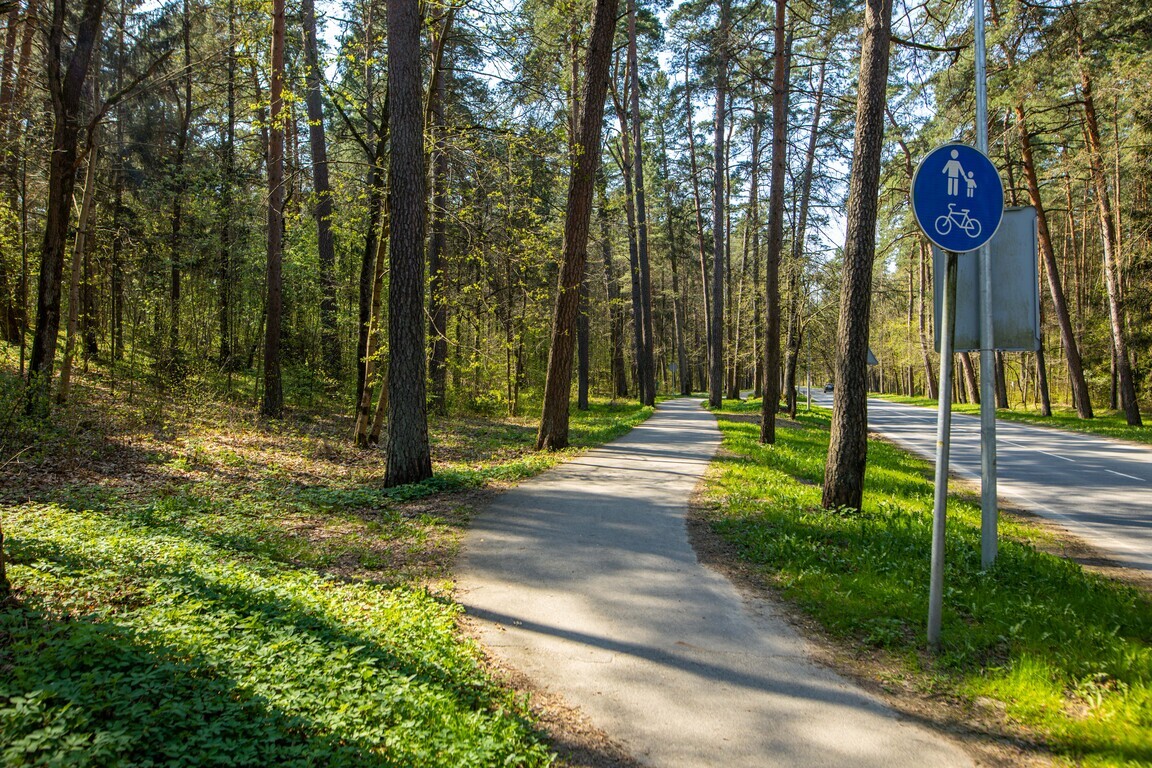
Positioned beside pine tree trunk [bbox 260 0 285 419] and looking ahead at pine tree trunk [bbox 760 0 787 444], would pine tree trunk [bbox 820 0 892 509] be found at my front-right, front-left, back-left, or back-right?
front-right

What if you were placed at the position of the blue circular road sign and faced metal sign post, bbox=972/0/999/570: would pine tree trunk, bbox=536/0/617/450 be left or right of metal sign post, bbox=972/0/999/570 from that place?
left

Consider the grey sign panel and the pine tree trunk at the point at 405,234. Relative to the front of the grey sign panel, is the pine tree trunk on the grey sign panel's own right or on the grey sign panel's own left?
on the grey sign panel's own left

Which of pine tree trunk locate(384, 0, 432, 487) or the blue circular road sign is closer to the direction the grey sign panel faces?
the pine tree trunk

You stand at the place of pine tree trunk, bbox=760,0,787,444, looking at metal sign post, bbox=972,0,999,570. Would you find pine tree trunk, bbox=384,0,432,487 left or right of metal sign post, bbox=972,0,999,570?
right

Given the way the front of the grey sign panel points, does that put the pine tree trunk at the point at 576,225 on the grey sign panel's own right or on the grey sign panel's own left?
on the grey sign panel's own left

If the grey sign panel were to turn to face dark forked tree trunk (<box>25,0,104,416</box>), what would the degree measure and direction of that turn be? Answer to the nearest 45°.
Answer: approximately 90° to its left

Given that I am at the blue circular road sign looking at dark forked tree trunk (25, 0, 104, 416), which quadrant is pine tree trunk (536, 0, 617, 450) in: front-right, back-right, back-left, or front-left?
front-right

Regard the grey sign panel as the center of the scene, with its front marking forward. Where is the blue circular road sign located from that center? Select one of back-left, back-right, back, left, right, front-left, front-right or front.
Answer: back

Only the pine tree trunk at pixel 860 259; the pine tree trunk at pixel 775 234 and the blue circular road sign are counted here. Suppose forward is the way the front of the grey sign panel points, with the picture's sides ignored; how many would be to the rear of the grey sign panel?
1

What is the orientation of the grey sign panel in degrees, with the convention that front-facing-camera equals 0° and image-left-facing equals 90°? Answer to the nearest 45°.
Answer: approximately 180°
